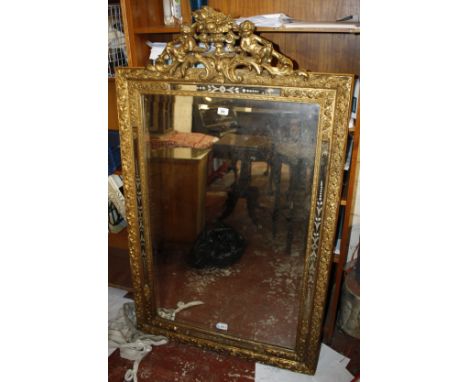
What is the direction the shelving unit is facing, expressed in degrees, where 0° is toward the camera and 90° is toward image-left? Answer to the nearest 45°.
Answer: approximately 0°
